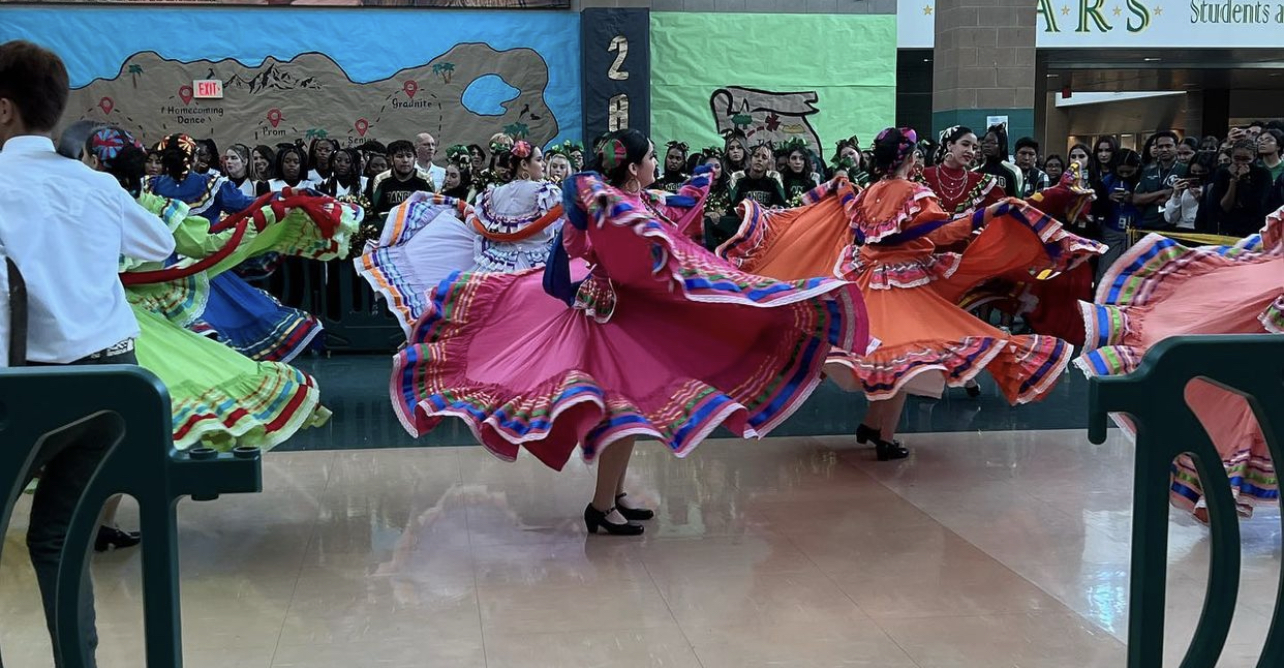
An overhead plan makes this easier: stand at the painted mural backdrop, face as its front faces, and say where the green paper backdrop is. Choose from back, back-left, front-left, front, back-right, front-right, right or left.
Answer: left

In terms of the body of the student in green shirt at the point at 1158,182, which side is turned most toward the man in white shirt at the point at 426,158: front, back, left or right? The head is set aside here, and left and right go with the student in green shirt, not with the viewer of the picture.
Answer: right

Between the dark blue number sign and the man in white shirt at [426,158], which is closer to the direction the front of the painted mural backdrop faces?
the man in white shirt

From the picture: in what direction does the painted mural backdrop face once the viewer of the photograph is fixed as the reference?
facing the viewer

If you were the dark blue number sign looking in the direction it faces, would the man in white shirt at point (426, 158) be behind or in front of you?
in front

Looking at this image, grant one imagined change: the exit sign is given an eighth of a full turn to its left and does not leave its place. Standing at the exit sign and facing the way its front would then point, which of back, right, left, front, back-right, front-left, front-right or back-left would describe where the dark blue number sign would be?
front-left

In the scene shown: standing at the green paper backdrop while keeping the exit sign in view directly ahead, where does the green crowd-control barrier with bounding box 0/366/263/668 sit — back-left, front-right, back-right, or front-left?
front-left

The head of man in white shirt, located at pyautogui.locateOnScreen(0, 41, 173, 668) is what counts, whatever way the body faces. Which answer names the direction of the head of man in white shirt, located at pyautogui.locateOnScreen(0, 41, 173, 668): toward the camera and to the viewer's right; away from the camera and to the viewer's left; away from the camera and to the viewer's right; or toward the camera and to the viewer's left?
away from the camera and to the viewer's right

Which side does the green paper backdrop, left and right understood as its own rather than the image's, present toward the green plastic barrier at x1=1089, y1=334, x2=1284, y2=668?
front

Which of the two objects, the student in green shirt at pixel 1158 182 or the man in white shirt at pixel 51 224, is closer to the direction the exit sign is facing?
the man in white shirt

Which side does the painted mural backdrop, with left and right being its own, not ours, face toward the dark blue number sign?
left

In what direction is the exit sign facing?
toward the camera

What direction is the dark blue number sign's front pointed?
toward the camera

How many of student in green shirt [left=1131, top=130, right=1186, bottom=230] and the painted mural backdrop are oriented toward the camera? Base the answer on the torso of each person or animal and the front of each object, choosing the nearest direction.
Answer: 2

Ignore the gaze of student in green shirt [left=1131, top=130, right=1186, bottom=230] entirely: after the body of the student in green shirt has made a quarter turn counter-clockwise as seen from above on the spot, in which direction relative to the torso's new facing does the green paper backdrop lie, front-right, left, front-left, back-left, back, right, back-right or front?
back-left

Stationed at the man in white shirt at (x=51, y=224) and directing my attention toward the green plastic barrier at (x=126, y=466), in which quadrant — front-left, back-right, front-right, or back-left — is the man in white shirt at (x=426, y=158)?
back-left

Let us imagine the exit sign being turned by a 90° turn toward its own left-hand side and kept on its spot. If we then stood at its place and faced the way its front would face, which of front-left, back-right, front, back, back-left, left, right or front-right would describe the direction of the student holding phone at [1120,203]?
front-right

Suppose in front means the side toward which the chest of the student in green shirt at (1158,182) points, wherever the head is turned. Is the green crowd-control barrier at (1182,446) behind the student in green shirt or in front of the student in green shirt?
in front

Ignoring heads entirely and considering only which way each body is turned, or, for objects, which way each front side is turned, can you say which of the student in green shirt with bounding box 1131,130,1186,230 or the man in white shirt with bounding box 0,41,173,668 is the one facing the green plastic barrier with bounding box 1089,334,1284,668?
the student in green shirt

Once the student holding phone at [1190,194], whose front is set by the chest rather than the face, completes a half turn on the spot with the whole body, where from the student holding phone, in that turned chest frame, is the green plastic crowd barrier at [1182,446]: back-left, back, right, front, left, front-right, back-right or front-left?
back-right

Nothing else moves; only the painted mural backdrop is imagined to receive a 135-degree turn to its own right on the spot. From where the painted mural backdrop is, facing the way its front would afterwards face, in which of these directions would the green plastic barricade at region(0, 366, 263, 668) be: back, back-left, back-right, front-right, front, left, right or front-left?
back-left

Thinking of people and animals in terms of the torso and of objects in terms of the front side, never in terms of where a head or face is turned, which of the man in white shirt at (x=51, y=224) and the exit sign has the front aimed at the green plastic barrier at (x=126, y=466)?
the exit sign
